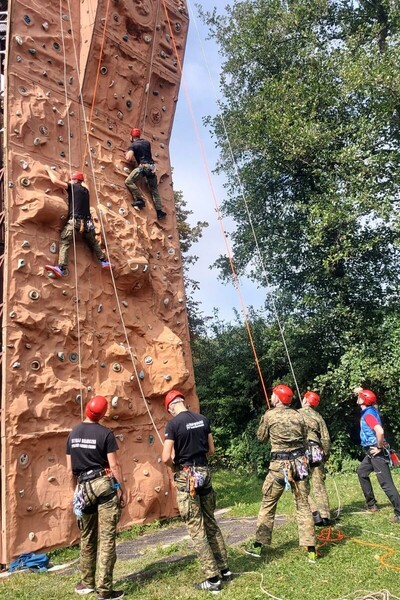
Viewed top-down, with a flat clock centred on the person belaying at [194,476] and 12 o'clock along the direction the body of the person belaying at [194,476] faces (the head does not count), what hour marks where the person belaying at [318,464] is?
the person belaying at [318,464] is roughly at 3 o'clock from the person belaying at [194,476].

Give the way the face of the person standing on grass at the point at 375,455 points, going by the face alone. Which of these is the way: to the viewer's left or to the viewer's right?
to the viewer's left

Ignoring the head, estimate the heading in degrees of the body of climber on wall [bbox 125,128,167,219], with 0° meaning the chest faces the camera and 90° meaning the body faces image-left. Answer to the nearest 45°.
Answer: approximately 135°

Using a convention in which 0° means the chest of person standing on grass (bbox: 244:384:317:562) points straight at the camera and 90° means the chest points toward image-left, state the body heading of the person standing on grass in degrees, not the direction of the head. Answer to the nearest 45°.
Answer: approximately 135°

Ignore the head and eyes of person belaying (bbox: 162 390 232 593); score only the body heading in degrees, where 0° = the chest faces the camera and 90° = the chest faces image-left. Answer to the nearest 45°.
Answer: approximately 135°

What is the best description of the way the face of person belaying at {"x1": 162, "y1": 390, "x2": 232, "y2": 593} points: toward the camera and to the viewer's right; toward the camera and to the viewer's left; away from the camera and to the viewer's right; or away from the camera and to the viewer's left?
away from the camera and to the viewer's left

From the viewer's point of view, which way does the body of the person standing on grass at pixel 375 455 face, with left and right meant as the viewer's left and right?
facing to the left of the viewer

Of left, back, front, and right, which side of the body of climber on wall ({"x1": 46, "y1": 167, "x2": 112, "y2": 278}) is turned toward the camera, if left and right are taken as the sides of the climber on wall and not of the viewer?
back

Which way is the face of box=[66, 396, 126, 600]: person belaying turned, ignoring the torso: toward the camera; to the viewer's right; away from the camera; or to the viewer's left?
away from the camera
